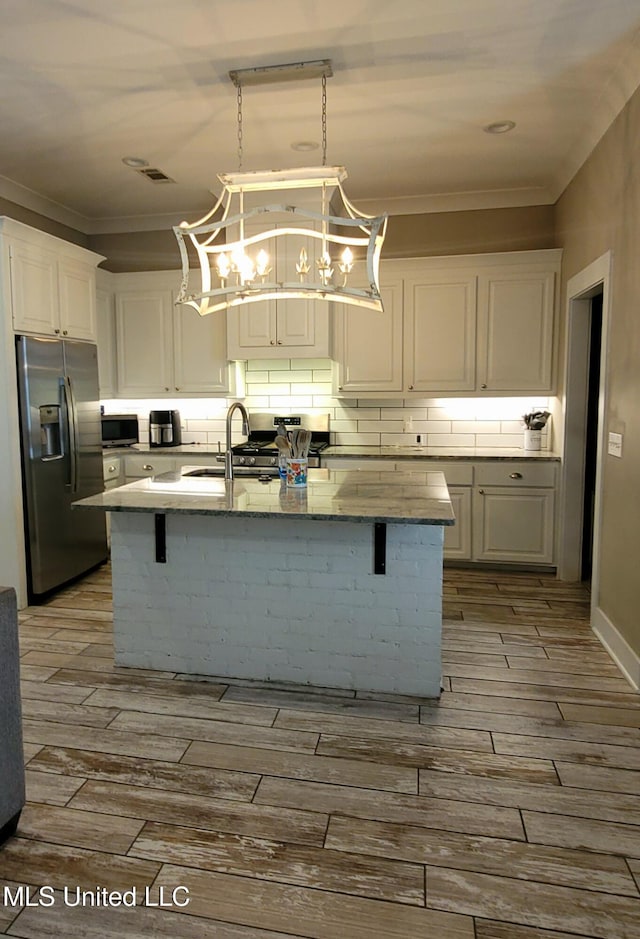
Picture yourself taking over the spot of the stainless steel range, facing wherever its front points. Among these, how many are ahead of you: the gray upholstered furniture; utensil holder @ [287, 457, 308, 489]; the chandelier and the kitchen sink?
4

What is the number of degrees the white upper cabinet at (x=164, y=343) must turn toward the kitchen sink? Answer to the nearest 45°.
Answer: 0° — it already faces it

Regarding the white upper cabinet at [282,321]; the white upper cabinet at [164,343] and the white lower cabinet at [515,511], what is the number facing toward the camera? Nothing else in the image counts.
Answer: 3

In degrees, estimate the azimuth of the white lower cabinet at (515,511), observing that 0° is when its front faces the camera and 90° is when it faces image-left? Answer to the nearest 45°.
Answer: approximately 0°

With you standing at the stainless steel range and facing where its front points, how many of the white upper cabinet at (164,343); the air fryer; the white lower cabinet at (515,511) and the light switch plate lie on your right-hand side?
2

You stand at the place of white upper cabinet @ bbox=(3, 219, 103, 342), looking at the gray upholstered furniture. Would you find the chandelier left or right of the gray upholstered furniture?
left

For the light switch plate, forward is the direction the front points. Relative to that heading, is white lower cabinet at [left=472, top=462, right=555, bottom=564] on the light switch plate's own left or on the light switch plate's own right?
on the light switch plate's own right

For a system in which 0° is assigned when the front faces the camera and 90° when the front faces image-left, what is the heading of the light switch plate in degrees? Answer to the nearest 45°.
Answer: approximately 45°

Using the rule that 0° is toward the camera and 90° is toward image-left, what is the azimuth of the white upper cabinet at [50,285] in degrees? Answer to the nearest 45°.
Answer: approximately 315°

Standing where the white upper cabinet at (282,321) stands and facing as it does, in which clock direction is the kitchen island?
The kitchen island is roughly at 12 o'clock from the white upper cabinet.
